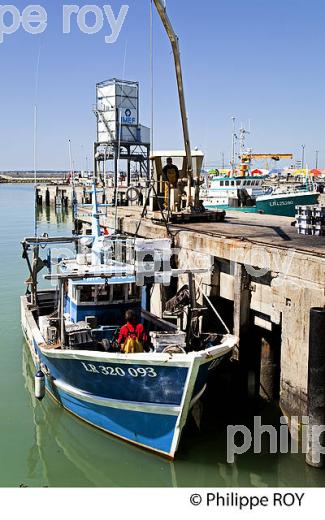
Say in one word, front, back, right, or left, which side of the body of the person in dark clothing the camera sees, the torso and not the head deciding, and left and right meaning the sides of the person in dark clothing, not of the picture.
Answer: front

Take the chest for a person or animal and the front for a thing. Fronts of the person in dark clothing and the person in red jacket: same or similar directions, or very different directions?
very different directions

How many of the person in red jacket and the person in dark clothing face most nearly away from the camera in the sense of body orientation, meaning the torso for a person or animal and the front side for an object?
1

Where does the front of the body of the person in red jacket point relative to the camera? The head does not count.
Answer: away from the camera

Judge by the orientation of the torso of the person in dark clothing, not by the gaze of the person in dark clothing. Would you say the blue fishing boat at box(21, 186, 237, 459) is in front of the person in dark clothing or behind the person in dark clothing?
in front

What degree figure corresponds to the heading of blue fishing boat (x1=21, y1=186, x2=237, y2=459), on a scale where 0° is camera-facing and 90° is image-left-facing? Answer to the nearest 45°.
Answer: approximately 315°

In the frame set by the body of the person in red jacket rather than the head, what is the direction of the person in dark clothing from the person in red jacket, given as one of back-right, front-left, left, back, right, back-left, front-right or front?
front

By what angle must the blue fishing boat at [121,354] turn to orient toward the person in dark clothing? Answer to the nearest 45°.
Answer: approximately 135° to its left

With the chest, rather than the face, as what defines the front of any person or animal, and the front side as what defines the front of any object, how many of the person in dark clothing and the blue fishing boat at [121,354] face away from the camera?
0

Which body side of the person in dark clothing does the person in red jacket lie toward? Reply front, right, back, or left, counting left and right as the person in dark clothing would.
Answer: front

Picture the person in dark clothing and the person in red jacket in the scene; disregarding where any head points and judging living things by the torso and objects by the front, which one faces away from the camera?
the person in red jacket
